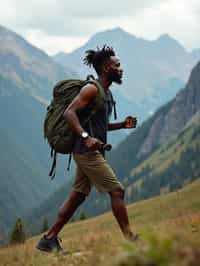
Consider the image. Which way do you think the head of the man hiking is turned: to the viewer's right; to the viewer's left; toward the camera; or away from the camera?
to the viewer's right

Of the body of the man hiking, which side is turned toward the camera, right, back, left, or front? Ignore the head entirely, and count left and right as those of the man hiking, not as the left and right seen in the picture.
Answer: right
